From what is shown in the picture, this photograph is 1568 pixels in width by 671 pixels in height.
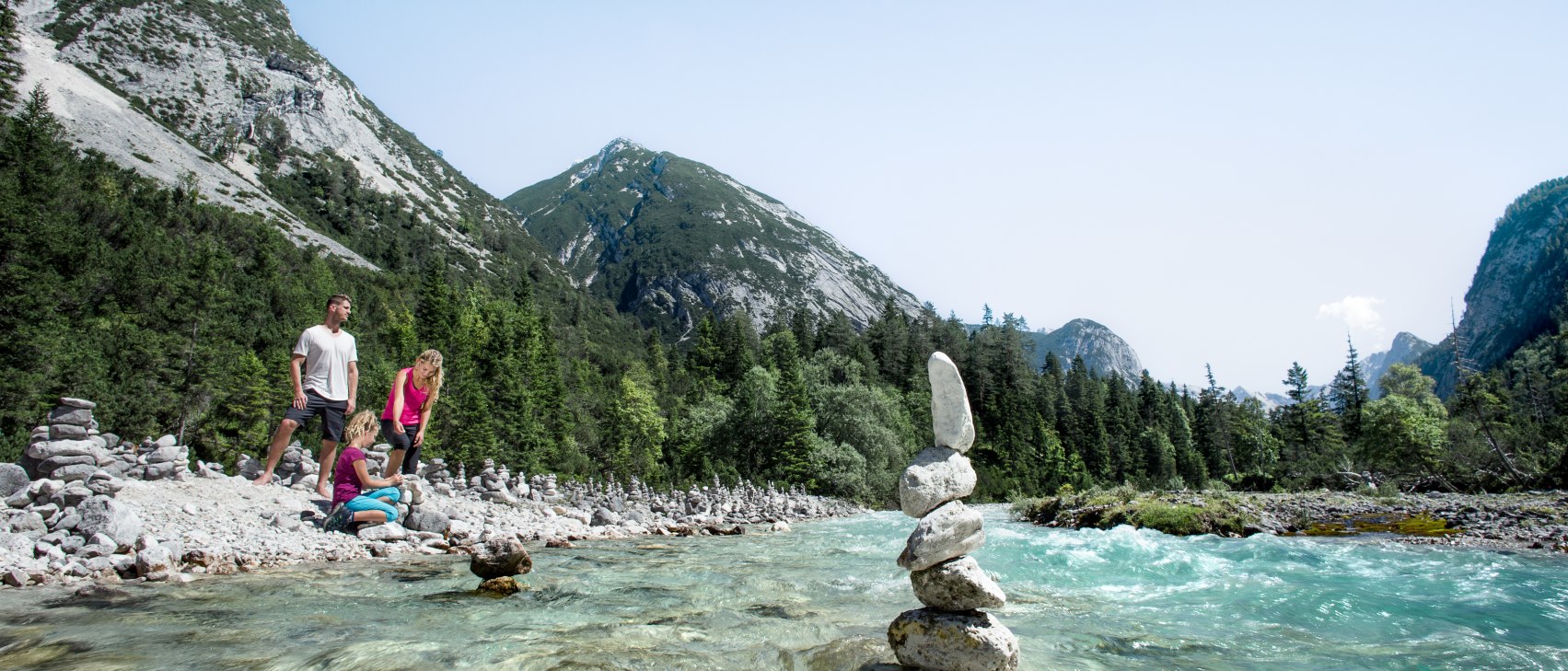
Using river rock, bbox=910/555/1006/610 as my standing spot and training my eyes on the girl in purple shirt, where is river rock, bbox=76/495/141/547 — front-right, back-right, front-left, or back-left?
front-left

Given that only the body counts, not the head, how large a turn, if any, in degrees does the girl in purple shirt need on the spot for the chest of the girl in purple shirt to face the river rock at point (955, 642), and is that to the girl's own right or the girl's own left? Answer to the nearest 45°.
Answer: approximately 90° to the girl's own right

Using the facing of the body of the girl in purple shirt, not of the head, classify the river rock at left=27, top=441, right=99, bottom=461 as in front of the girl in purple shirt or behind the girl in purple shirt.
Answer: behind

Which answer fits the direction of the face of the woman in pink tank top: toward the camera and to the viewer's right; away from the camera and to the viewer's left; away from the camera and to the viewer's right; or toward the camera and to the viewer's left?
toward the camera and to the viewer's left

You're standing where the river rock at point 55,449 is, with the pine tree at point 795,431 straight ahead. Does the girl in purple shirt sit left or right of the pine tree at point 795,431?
right

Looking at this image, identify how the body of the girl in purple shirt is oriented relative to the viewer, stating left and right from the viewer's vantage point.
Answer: facing to the right of the viewer

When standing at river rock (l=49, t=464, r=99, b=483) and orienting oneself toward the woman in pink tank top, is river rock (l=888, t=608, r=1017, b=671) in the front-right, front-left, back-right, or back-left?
front-right

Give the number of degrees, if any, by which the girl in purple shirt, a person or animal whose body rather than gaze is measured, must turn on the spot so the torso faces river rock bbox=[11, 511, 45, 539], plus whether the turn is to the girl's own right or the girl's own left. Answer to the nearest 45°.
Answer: approximately 135° to the girl's own right

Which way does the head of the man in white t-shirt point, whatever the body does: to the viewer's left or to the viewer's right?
to the viewer's right

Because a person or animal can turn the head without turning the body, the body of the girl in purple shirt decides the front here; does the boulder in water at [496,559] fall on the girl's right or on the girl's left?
on the girl's right

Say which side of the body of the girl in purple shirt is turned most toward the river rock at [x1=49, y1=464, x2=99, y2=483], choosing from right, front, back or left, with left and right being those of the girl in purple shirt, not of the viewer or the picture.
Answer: back

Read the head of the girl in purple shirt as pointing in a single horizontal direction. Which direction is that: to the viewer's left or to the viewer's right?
to the viewer's right
